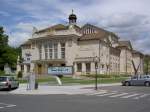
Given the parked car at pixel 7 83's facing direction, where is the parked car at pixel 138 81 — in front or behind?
in front

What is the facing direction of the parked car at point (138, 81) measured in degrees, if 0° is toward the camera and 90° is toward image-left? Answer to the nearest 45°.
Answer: approximately 90°

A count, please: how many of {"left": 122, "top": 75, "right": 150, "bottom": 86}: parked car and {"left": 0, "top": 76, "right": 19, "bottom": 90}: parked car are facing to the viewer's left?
1

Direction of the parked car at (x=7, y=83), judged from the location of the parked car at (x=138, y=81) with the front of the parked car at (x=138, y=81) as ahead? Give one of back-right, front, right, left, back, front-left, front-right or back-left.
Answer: front-left
